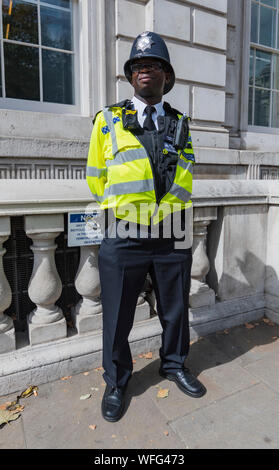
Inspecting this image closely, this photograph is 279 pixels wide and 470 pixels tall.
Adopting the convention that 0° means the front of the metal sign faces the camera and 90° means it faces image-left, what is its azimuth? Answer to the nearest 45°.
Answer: approximately 0°

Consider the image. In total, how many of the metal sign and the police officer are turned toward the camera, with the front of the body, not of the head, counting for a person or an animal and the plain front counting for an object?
2

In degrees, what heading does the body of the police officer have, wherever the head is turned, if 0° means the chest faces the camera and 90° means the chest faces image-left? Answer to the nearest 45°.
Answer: approximately 0°
